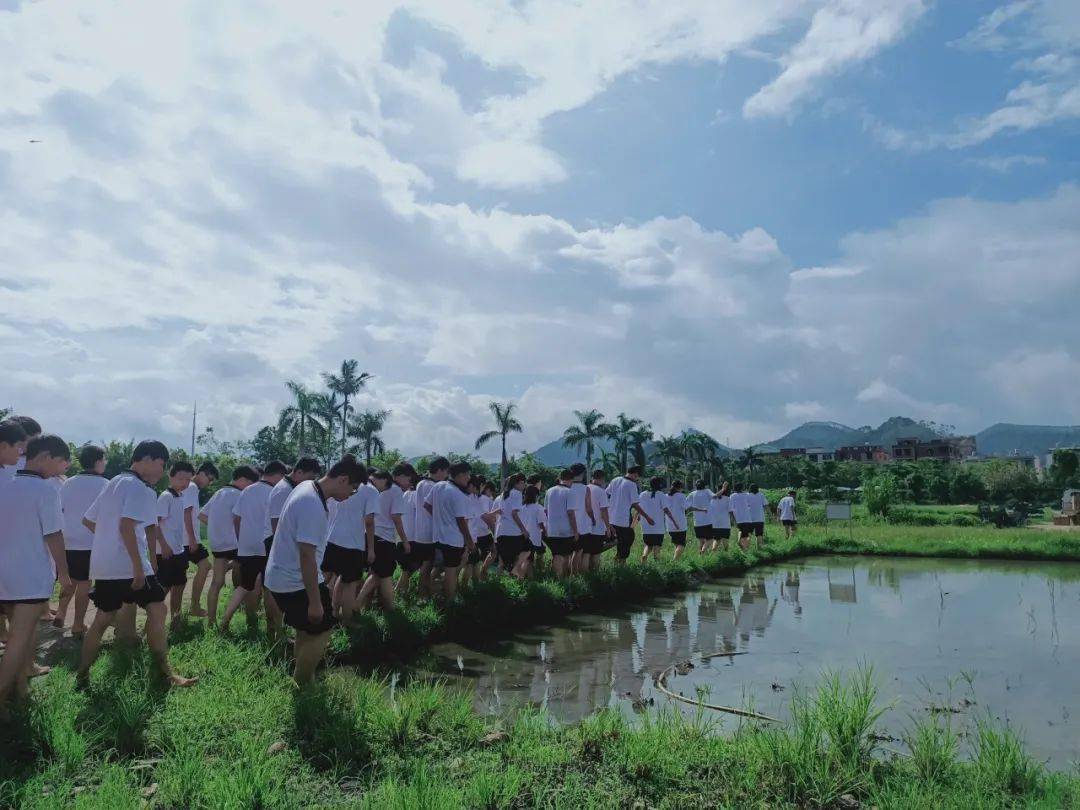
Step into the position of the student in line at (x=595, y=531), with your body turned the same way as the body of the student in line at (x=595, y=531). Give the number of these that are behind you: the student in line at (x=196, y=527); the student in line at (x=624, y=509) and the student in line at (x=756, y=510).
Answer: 1

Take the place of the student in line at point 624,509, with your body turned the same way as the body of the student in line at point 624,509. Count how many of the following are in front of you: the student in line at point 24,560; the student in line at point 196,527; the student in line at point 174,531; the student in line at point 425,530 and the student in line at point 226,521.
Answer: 0

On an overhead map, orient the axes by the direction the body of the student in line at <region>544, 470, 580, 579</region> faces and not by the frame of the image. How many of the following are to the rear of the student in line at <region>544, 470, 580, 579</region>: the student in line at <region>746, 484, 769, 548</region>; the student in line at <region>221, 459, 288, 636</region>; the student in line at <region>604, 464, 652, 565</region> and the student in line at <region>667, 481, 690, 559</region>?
1

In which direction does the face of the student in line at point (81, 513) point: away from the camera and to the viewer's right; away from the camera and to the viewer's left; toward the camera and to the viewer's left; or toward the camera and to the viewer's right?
away from the camera and to the viewer's right

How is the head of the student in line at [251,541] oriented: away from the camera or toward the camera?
away from the camera

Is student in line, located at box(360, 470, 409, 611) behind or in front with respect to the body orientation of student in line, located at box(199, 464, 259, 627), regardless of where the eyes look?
in front

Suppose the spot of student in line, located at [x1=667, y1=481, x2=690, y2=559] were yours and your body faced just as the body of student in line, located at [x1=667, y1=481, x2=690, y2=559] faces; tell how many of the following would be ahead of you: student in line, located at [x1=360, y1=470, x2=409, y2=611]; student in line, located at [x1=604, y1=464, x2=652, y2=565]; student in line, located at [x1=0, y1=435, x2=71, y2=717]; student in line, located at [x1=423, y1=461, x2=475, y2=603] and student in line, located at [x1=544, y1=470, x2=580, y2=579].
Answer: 0

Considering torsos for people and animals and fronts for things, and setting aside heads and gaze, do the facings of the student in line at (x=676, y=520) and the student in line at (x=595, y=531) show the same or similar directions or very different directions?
same or similar directions

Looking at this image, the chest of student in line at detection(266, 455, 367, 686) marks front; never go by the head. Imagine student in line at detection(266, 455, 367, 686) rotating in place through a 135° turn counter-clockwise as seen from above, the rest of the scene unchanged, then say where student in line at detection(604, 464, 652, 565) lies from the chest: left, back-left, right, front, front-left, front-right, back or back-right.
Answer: right

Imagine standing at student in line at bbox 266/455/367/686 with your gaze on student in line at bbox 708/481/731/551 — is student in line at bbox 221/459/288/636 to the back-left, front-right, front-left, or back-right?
front-left

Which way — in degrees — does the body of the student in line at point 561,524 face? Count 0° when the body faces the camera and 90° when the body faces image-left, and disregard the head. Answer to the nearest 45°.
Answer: approximately 225°

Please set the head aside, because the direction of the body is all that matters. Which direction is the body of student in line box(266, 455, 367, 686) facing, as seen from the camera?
to the viewer's right

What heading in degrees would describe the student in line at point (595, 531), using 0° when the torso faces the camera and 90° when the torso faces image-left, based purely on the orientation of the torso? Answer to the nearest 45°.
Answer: approximately 225°

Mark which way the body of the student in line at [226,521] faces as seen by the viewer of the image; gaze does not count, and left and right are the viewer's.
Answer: facing to the right of the viewer

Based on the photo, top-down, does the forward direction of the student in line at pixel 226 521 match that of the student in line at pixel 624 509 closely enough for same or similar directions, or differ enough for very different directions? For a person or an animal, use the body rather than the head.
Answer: same or similar directions

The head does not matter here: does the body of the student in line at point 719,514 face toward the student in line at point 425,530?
no

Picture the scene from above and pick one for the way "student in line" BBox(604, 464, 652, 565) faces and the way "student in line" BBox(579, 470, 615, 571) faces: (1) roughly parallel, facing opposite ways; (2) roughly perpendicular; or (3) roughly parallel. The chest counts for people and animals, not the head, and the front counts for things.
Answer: roughly parallel

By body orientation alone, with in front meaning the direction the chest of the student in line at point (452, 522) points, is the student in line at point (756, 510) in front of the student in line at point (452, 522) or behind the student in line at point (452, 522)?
in front

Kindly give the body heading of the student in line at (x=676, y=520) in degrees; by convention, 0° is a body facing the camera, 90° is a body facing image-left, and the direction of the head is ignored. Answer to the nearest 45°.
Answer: approximately 225°

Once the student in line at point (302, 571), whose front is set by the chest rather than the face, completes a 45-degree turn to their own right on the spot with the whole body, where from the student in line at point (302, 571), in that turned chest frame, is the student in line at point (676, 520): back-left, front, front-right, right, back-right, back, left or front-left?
left

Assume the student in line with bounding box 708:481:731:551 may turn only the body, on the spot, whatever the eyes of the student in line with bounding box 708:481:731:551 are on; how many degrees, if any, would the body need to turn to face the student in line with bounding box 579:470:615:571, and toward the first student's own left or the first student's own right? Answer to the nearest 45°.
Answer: approximately 135° to the first student's own right

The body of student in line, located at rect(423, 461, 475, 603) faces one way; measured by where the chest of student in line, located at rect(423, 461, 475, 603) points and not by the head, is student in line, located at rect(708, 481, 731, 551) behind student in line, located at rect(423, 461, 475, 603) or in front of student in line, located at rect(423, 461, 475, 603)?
in front
